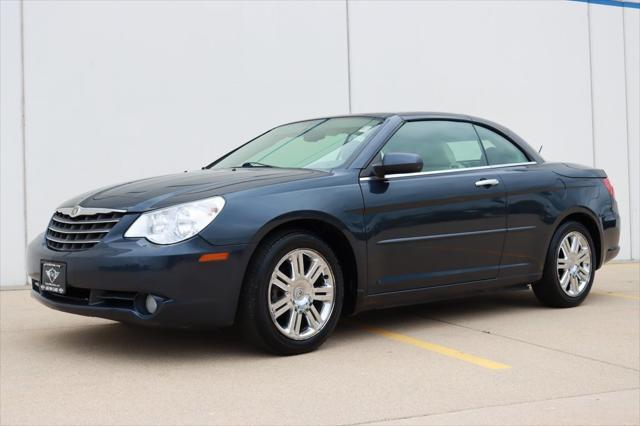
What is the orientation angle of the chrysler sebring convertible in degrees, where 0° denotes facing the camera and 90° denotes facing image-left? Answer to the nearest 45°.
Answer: approximately 45°
